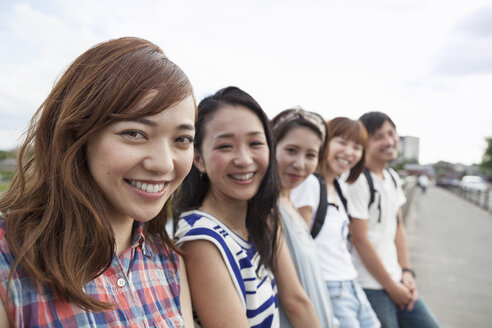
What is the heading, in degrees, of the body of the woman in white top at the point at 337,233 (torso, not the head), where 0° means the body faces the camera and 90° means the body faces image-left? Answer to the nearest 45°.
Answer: approximately 315°

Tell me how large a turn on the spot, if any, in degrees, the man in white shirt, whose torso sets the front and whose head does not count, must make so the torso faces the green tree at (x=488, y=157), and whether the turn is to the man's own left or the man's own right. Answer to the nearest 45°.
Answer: approximately 135° to the man's own left

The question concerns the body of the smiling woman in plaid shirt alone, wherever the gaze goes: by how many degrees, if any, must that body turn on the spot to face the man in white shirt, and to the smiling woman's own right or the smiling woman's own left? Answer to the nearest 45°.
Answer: approximately 90° to the smiling woman's own left

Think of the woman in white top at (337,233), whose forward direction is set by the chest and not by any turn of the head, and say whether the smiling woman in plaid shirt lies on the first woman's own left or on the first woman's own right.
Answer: on the first woman's own right

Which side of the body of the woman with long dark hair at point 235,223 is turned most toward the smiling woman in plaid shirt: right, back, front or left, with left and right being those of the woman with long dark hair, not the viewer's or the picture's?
right

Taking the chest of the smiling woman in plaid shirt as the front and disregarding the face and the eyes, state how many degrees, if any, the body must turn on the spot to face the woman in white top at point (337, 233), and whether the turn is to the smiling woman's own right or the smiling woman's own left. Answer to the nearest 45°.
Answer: approximately 90° to the smiling woman's own left

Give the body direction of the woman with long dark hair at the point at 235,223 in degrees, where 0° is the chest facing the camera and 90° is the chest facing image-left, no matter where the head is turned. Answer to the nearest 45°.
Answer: approximately 315°

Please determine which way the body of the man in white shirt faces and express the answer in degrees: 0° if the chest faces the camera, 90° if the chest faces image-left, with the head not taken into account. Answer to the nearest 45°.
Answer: approximately 315°

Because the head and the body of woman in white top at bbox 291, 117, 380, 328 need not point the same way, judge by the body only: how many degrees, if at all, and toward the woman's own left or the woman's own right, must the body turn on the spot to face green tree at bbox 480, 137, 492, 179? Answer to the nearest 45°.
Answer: approximately 135° to the woman's own left
